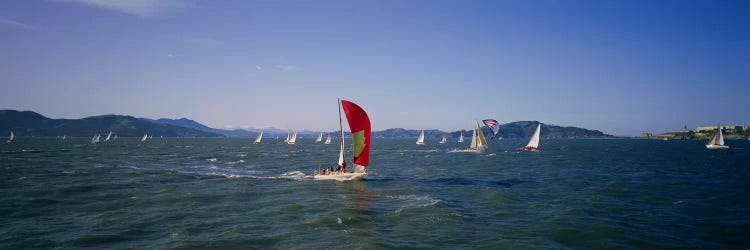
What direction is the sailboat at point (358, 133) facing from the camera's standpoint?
to the viewer's right
